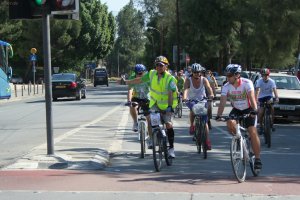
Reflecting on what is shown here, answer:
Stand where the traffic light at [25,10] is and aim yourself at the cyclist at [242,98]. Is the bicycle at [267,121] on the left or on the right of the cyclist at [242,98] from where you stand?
left

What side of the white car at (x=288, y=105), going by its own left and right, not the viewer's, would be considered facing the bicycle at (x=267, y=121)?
front

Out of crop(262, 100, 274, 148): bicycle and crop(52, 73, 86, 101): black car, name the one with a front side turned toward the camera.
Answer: the bicycle

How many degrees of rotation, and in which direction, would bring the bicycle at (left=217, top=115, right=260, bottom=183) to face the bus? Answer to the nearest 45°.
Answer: approximately 135° to its right

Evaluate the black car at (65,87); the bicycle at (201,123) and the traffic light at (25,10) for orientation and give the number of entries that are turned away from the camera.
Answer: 1

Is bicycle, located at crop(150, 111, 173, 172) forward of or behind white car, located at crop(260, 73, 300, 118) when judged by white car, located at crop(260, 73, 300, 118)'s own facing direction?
forward

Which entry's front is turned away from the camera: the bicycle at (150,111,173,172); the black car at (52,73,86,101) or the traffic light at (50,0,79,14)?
the black car

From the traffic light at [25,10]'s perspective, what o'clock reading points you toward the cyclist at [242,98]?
The cyclist is roughly at 10 o'clock from the traffic light.

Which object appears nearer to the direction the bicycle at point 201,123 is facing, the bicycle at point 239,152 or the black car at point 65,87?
the bicycle

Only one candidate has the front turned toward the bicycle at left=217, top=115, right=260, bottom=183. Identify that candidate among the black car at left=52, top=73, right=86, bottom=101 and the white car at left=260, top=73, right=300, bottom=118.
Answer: the white car

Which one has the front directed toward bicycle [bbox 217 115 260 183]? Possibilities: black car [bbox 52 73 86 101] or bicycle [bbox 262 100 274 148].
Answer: bicycle [bbox 262 100 274 148]

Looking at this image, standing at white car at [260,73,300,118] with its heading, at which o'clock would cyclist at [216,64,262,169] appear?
The cyclist is roughly at 12 o'clock from the white car.

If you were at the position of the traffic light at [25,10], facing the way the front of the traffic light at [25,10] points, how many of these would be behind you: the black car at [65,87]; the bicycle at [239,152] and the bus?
2

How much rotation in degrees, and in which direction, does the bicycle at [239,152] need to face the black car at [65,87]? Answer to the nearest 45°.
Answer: approximately 135° to its right

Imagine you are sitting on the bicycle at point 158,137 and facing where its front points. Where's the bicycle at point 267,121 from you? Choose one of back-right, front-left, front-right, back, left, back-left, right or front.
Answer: back-left

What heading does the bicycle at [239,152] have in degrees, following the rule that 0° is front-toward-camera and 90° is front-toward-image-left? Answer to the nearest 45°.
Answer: approximately 0°

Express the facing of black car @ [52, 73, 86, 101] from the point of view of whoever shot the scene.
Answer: facing away from the viewer

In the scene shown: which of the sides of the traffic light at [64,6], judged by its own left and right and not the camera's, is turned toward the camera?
front

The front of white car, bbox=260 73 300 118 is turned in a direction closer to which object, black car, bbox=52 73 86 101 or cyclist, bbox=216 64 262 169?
the cyclist

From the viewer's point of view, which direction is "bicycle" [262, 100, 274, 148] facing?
toward the camera
